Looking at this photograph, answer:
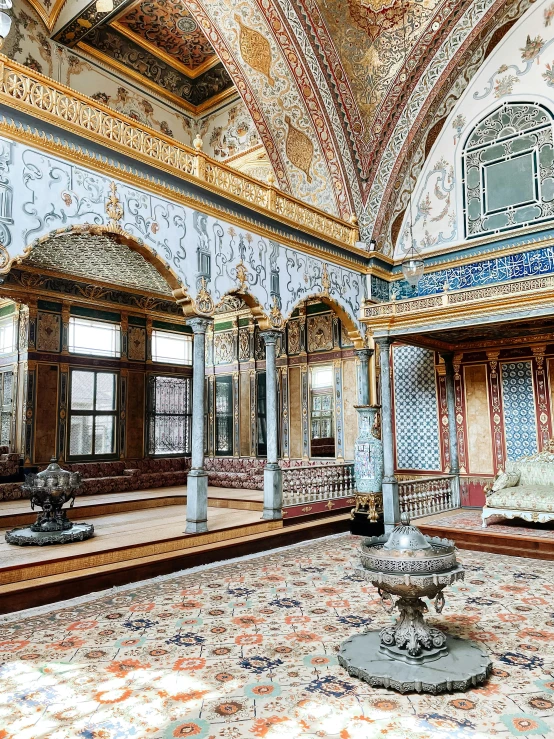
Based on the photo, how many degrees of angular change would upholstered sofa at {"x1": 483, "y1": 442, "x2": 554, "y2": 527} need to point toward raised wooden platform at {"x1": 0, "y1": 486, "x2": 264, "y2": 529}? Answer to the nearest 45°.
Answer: approximately 90° to its right

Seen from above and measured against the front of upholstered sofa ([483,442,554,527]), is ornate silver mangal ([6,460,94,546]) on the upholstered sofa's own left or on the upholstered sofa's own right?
on the upholstered sofa's own right

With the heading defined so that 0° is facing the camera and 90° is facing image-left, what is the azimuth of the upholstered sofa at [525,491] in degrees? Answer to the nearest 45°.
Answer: approximately 0°

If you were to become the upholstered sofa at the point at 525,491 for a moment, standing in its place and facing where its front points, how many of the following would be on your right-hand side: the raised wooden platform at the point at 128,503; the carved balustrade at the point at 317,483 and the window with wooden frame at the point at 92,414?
3

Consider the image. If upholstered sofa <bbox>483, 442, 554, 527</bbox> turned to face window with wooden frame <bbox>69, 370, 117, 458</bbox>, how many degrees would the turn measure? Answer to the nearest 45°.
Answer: approximately 90° to its right
